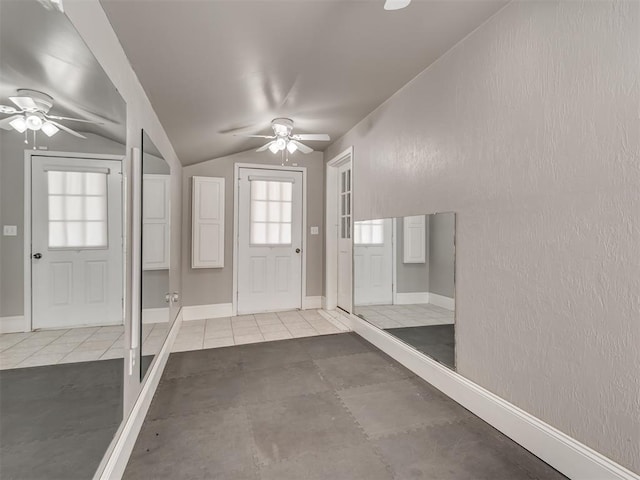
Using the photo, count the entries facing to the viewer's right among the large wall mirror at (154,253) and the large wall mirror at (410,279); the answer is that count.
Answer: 1

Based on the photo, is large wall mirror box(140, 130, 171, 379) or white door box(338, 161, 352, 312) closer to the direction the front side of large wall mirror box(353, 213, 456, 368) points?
the large wall mirror

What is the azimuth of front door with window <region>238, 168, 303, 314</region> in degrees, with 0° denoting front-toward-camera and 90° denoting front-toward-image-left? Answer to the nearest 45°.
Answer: approximately 0°

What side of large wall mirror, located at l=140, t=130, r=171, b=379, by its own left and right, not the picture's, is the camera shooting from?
right

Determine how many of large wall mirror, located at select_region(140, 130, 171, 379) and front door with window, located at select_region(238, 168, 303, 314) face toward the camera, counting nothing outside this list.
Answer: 1

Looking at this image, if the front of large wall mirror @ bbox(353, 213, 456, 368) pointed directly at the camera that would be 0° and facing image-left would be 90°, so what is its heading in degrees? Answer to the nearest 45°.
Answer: approximately 45°

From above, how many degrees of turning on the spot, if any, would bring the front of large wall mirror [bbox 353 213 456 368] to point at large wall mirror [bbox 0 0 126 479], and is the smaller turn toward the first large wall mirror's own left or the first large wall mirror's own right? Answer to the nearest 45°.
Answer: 0° — it already faces it

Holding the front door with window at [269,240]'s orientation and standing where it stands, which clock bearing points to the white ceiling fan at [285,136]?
The white ceiling fan is roughly at 12 o'clock from the front door with window.

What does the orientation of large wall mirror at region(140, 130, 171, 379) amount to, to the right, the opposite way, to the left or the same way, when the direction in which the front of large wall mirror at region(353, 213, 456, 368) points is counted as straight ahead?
the opposite way

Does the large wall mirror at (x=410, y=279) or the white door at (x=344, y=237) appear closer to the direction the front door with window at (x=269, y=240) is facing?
the large wall mirror

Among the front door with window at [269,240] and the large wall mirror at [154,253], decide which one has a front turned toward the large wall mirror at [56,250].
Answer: the front door with window

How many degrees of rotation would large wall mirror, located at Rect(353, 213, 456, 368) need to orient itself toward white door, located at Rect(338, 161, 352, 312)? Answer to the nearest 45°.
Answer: approximately 90° to its right

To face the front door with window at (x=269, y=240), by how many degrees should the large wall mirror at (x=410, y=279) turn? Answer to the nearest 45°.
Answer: approximately 90° to its right
